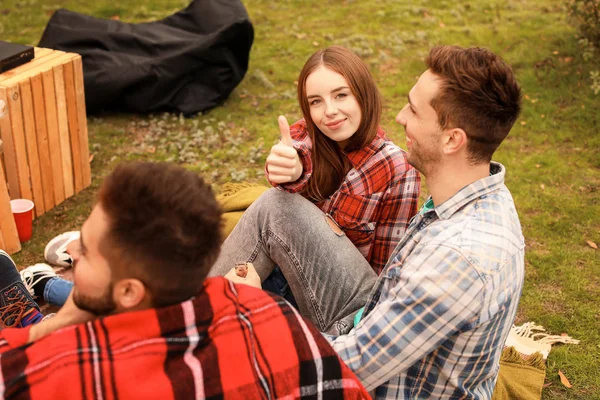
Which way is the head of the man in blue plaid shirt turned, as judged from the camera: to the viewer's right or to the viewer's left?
to the viewer's left

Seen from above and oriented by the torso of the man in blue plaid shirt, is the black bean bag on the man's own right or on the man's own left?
on the man's own right

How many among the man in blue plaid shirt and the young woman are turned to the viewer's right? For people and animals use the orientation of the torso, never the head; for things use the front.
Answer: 0

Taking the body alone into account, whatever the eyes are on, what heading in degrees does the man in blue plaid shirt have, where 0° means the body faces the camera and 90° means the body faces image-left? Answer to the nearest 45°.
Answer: approximately 90°

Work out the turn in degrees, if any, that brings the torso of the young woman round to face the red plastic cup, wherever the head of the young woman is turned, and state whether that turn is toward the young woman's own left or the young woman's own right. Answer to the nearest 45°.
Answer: approximately 90° to the young woman's own right

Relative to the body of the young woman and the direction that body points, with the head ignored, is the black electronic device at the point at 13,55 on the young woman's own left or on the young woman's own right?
on the young woman's own right

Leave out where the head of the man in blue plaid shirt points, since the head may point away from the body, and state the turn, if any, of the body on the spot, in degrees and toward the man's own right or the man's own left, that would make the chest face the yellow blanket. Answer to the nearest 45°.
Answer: approximately 45° to the man's own right

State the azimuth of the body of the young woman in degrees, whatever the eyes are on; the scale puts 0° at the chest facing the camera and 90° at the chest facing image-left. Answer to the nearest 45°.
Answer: approximately 45°

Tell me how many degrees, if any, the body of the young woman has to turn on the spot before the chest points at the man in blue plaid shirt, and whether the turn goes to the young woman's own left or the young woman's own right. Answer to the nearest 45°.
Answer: approximately 45° to the young woman's own left

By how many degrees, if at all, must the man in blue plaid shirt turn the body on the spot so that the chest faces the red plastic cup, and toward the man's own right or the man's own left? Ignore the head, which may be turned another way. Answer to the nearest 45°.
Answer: approximately 45° to the man's own right

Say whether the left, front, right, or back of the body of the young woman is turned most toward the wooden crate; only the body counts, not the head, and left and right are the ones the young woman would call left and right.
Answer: right
